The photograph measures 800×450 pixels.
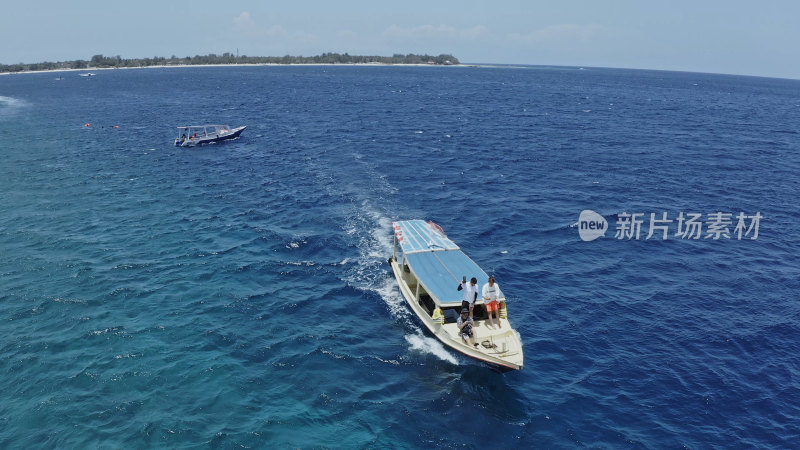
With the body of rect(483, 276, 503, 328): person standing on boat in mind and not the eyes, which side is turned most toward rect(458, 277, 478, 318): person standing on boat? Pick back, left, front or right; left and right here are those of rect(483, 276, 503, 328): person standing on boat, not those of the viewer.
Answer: right

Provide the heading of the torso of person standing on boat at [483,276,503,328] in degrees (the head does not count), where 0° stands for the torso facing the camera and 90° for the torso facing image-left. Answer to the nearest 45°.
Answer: approximately 0°

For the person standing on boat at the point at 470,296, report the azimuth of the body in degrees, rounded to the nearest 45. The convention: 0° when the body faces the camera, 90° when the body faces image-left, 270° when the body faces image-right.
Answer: approximately 315°

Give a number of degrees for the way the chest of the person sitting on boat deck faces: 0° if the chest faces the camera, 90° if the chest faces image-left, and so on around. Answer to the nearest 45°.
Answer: approximately 315°

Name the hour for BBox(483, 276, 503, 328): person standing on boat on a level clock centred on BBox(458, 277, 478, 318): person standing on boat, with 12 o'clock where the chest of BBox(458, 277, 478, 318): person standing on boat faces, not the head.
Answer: BBox(483, 276, 503, 328): person standing on boat is roughly at 10 o'clock from BBox(458, 277, 478, 318): person standing on boat.

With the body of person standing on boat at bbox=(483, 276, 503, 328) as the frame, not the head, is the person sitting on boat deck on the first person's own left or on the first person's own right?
on the first person's own right
